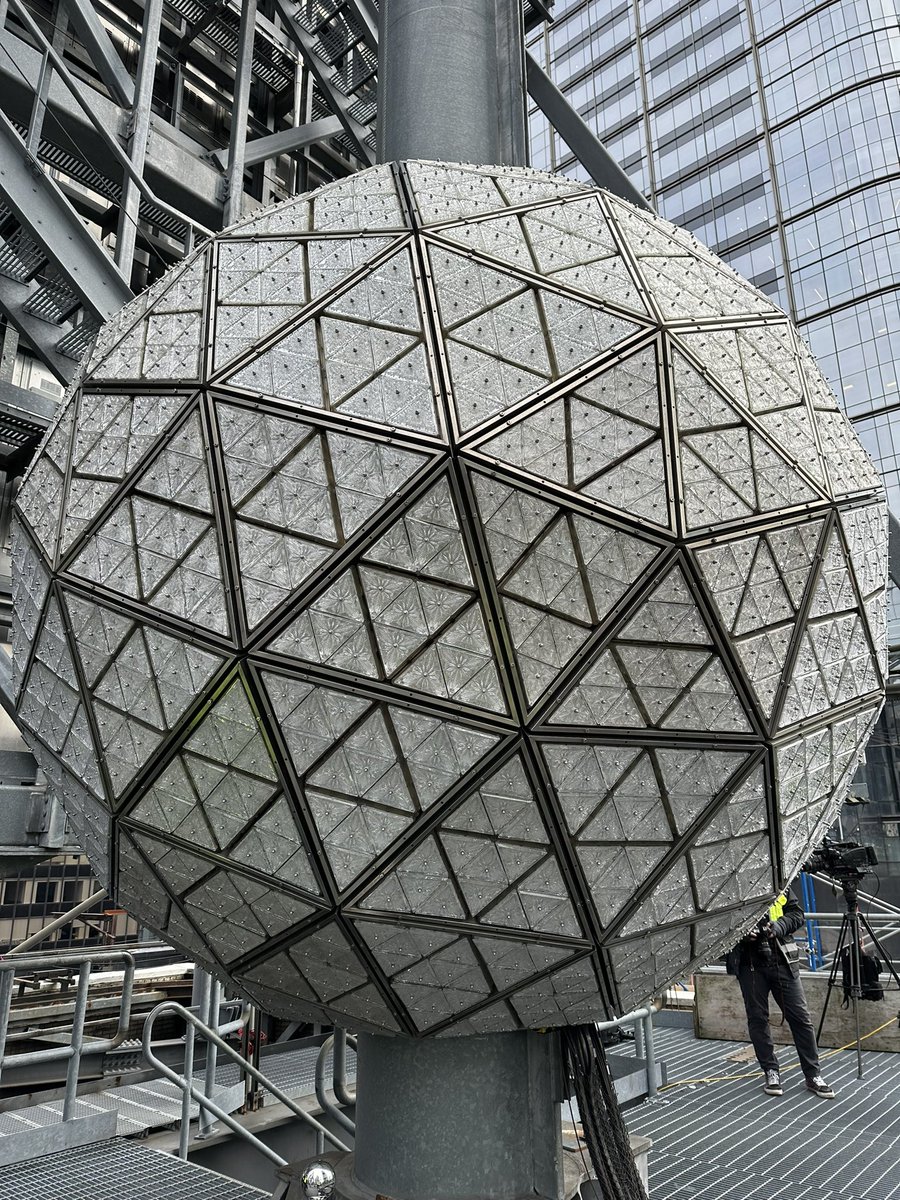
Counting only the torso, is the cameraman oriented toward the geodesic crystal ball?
yes

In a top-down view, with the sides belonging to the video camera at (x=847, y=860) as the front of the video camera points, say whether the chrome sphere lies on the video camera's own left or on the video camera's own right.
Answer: on the video camera's own left

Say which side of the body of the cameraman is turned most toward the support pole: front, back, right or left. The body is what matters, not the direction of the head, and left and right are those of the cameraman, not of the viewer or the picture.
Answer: front

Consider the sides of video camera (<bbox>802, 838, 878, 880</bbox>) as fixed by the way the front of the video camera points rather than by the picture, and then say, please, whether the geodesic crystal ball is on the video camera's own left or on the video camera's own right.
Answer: on the video camera's own left

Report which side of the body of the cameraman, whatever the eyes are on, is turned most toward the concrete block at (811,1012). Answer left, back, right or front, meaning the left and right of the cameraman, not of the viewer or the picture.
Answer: back

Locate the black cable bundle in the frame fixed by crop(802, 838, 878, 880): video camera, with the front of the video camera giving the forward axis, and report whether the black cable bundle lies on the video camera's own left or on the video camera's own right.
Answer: on the video camera's own left

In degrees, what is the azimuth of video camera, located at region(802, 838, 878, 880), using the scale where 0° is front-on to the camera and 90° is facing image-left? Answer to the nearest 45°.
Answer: approximately 90°

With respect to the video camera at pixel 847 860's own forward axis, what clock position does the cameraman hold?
The cameraman is roughly at 10 o'clock from the video camera.
